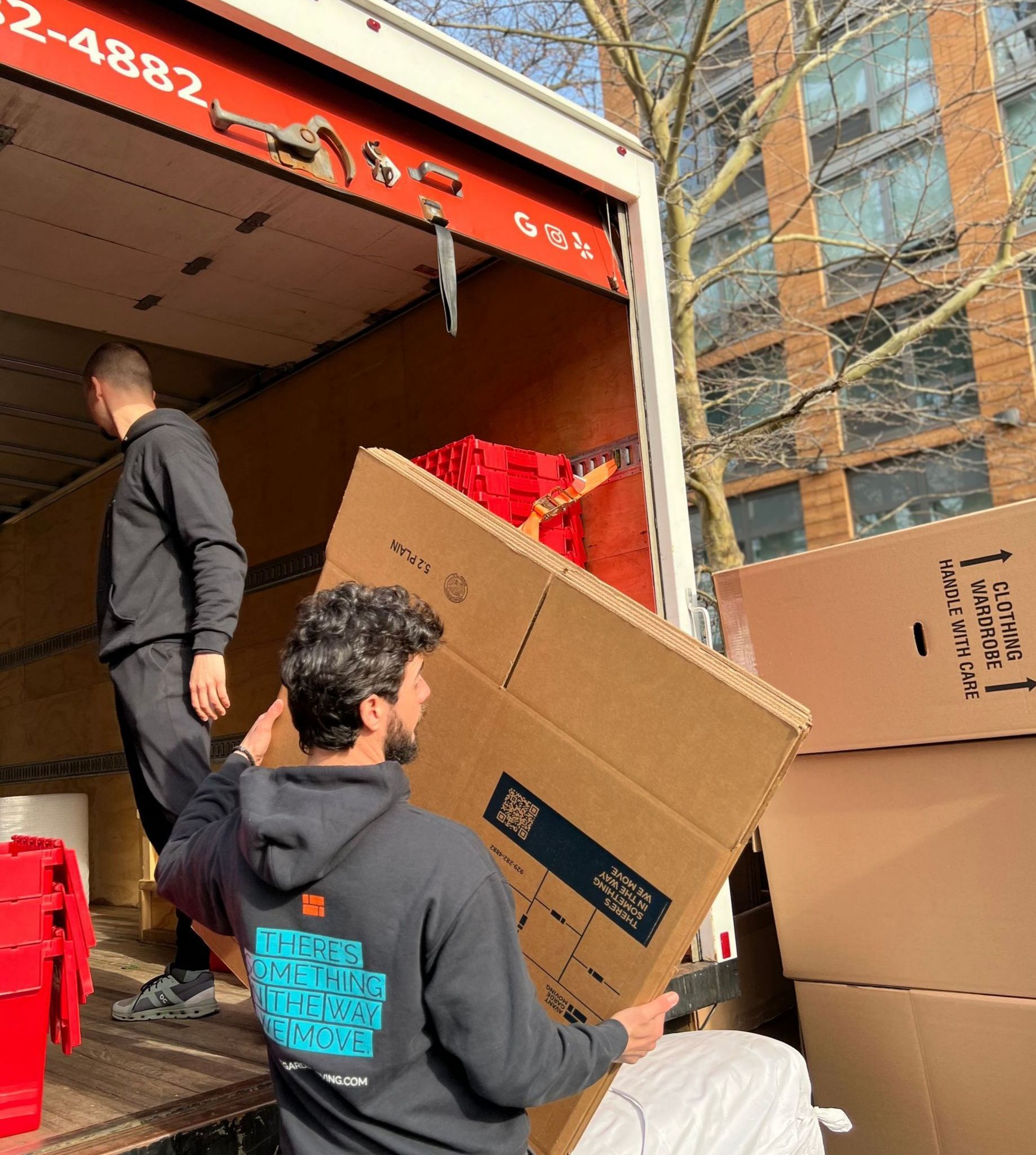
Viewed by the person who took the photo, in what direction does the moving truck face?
facing away from the viewer and to the left of the viewer

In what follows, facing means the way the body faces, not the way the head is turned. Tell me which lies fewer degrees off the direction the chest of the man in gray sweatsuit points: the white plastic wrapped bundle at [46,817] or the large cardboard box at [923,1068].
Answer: the white plastic wrapped bundle

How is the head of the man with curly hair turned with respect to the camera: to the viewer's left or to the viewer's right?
to the viewer's right

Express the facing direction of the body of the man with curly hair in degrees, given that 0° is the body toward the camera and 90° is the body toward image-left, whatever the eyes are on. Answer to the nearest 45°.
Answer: approximately 225°

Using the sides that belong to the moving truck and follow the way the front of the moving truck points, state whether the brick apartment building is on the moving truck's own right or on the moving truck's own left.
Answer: on the moving truck's own right

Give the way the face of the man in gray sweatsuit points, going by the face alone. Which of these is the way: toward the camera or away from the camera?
away from the camera

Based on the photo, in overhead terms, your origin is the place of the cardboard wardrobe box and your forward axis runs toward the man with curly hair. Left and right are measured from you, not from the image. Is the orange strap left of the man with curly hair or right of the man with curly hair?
right
